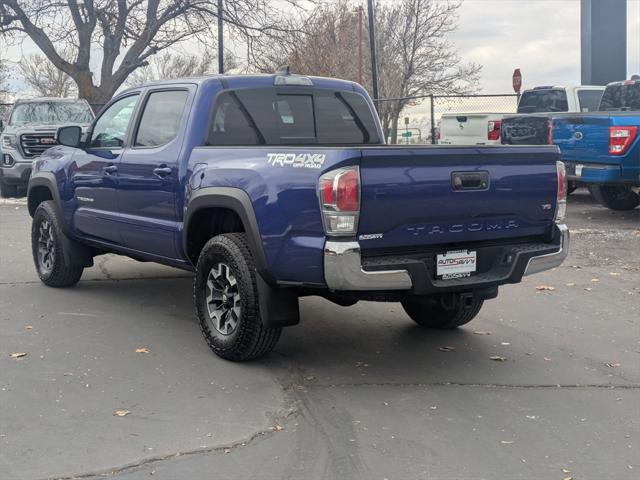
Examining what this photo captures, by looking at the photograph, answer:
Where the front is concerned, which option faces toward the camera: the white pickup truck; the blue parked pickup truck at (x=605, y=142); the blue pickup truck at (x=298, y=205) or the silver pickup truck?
the silver pickup truck

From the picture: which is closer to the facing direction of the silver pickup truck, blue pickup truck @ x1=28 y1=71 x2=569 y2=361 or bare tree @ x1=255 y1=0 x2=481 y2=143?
the blue pickup truck

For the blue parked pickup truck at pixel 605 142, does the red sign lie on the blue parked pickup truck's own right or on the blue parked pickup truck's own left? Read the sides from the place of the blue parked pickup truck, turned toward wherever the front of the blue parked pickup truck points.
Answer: on the blue parked pickup truck's own left

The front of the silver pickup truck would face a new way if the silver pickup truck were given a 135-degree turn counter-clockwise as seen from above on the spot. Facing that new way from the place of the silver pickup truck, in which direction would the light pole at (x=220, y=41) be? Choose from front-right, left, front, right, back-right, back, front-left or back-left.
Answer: front

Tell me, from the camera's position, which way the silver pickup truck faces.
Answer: facing the viewer

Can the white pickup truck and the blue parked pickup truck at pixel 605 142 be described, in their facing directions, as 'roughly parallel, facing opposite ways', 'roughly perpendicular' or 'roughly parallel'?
roughly parallel

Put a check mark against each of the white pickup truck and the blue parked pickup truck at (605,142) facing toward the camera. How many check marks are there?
0

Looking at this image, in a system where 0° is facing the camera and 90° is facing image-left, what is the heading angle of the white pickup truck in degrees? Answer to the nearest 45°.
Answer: approximately 225°

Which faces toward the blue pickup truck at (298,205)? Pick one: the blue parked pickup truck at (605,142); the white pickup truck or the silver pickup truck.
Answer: the silver pickup truck

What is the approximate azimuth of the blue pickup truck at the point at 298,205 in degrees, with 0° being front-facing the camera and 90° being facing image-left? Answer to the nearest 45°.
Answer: approximately 135°

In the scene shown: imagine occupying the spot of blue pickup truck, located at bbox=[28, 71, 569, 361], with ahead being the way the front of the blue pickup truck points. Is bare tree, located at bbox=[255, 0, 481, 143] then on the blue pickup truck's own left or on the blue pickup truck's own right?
on the blue pickup truck's own right

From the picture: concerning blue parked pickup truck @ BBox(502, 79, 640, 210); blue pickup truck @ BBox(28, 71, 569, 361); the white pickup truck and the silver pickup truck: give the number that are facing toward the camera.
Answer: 1

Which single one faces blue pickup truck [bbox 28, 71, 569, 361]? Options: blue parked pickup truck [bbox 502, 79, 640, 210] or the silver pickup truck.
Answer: the silver pickup truck
